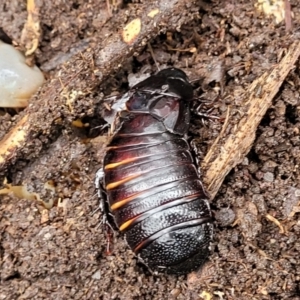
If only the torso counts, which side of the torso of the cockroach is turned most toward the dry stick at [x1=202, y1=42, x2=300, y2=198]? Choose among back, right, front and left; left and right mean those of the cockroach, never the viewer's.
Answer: right

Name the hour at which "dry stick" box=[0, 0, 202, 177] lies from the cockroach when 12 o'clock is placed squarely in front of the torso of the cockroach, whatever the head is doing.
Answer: The dry stick is roughly at 12 o'clock from the cockroach.

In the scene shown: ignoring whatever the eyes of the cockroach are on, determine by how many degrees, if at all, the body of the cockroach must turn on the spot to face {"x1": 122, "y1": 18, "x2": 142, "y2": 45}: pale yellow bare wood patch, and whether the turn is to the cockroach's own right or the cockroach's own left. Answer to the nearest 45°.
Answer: approximately 45° to the cockroach's own right

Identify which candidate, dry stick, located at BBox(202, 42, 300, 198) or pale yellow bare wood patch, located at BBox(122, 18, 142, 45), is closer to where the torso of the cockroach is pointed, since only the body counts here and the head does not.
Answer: the pale yellow bare wood patch

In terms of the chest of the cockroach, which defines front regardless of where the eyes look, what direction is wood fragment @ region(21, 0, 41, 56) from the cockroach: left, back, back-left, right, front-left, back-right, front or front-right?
front

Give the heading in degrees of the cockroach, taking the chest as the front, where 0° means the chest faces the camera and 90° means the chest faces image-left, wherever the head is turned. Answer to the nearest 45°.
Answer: approximately 180°
